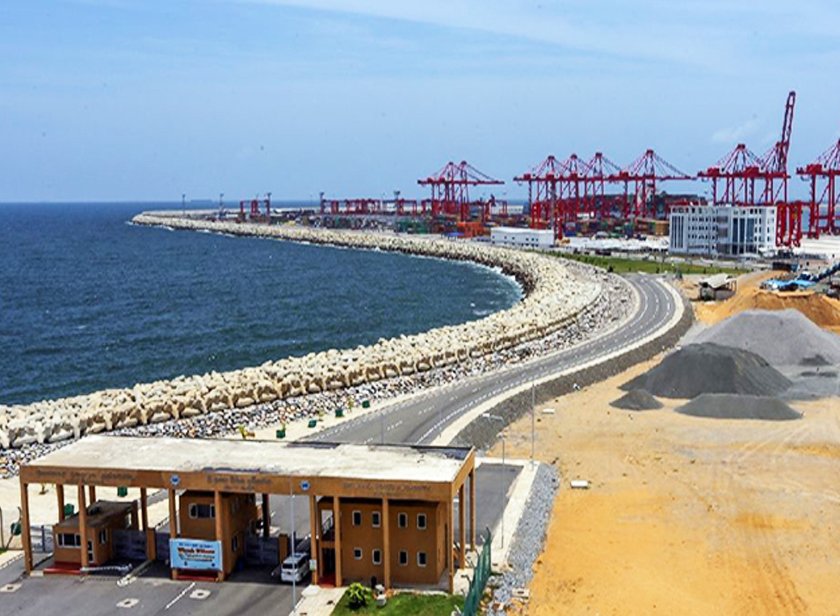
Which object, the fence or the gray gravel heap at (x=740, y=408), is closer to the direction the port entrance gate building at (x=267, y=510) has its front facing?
the fence

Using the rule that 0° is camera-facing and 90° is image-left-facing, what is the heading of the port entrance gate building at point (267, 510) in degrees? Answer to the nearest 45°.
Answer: approximately 0°

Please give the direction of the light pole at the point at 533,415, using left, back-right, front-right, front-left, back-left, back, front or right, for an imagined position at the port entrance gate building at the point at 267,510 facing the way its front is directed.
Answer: back-left

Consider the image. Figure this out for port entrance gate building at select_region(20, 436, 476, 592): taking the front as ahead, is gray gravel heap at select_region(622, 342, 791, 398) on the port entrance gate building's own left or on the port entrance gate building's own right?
on the port entrance gate building's own left

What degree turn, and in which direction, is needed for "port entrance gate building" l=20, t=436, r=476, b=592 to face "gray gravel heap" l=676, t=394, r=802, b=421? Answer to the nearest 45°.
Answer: approximately 135° to its left

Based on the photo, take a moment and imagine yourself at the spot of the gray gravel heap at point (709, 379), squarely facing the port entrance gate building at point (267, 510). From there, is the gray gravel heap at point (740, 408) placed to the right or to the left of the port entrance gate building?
left

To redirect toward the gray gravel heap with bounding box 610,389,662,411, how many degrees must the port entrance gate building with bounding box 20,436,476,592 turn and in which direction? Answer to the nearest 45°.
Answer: approximately 135° to its left

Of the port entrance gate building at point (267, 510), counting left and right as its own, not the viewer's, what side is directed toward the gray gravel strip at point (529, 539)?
left
